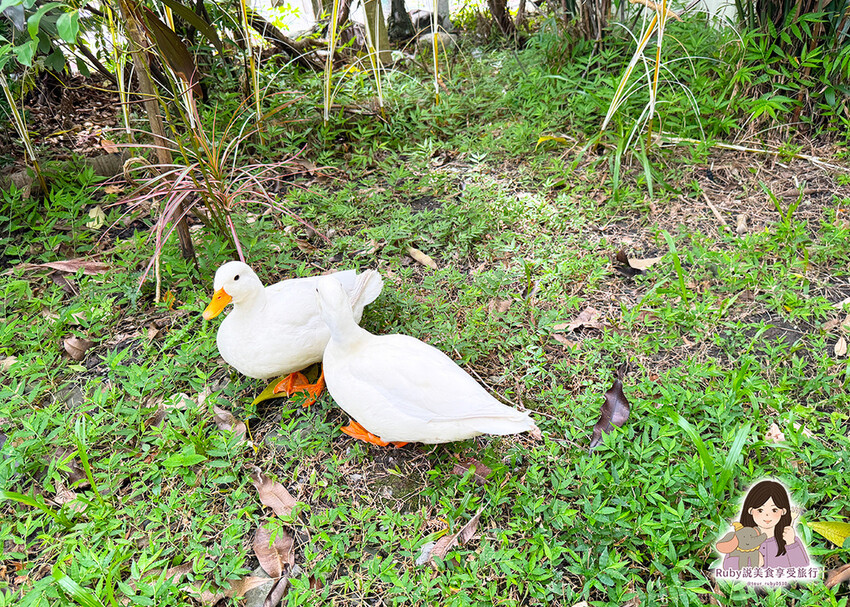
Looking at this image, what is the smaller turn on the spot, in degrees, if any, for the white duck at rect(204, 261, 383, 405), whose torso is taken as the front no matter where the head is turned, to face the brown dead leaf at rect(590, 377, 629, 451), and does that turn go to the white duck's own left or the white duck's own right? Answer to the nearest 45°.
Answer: approximately 90° to the white duck's own left

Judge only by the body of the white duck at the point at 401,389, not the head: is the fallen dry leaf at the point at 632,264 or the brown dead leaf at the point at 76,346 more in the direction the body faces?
the brown dead leaf

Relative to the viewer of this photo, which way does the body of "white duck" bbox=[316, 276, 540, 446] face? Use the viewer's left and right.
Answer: facing to the left of the viewer

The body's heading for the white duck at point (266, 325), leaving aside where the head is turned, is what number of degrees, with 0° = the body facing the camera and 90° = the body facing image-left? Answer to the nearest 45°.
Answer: approximately 45°

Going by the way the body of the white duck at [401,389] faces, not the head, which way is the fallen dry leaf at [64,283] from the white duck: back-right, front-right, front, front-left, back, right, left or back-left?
front-right

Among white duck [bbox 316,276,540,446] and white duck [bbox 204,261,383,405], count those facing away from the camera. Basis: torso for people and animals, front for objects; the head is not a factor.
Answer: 0

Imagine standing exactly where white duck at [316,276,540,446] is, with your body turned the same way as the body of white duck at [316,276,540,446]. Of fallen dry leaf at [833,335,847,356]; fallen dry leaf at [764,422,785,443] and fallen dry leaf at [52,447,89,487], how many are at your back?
2

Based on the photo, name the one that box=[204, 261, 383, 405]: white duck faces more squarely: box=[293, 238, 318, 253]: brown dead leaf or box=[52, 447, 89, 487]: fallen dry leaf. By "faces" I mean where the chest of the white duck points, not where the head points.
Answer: the fallen dry leaf

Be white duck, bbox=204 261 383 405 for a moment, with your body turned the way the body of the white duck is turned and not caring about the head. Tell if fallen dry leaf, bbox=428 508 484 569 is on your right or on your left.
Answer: on your left

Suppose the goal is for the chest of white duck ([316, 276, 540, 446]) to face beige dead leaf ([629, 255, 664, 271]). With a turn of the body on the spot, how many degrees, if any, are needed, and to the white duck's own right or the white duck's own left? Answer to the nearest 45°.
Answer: approximately 135° to the white duck's own right
